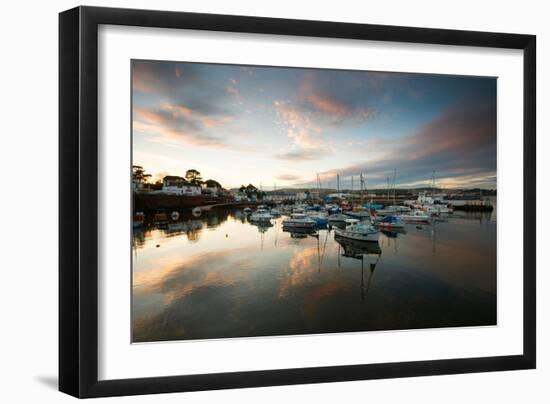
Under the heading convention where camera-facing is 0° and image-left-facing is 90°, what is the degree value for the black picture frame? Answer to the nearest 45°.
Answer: approximately 315°
